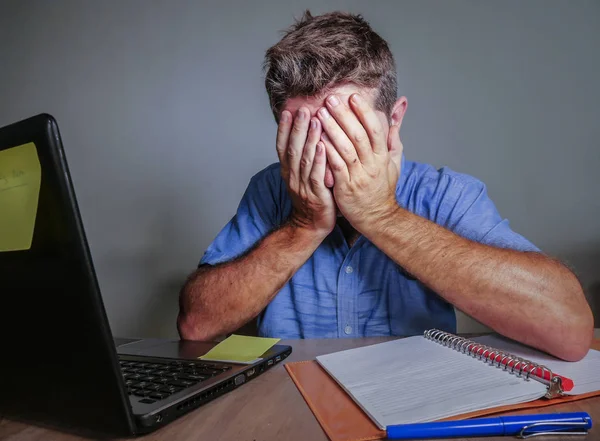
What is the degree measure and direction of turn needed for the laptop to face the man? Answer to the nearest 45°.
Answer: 0° — it already faces them

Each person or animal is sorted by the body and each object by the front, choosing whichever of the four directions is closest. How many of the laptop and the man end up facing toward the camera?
1

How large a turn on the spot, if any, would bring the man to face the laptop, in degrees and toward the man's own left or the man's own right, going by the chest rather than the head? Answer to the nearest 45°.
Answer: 0° — they already face it

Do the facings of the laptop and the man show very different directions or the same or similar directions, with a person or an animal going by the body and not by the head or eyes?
very different directions

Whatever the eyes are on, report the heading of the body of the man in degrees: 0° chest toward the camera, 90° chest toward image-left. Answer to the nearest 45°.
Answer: approximately 0°

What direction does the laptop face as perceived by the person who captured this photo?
facing away from the viewer and to the right of the viewer

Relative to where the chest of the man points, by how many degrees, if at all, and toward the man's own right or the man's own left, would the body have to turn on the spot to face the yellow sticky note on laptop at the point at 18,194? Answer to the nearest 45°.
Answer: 0° — they already face it
